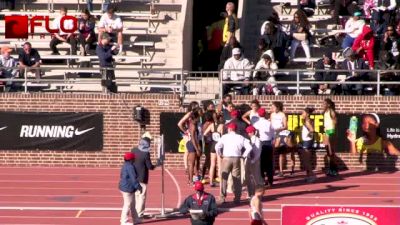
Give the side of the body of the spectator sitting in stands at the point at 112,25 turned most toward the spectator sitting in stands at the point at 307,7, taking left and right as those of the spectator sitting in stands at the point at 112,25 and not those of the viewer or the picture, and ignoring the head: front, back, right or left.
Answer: left

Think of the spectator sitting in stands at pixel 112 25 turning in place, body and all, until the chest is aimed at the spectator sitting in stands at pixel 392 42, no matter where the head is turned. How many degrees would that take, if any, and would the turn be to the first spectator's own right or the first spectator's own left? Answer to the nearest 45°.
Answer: approximately 90° to the first spectator's own left

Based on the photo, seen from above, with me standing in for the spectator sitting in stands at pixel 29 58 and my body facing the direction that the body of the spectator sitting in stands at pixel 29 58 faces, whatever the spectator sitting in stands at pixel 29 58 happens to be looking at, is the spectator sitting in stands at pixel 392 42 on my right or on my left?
on my left

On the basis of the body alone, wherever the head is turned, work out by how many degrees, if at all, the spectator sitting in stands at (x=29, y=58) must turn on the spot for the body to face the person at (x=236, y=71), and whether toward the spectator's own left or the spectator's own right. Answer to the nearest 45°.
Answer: approximately 45° to the spectator's own left

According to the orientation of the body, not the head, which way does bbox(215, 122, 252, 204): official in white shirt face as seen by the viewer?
away from the camera

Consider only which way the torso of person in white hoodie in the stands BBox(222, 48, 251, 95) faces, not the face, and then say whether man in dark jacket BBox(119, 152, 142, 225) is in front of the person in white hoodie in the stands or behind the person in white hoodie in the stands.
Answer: in front

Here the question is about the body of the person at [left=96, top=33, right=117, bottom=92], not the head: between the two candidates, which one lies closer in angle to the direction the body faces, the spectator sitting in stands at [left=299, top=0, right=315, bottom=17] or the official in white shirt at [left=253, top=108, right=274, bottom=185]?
the official in white shirt
